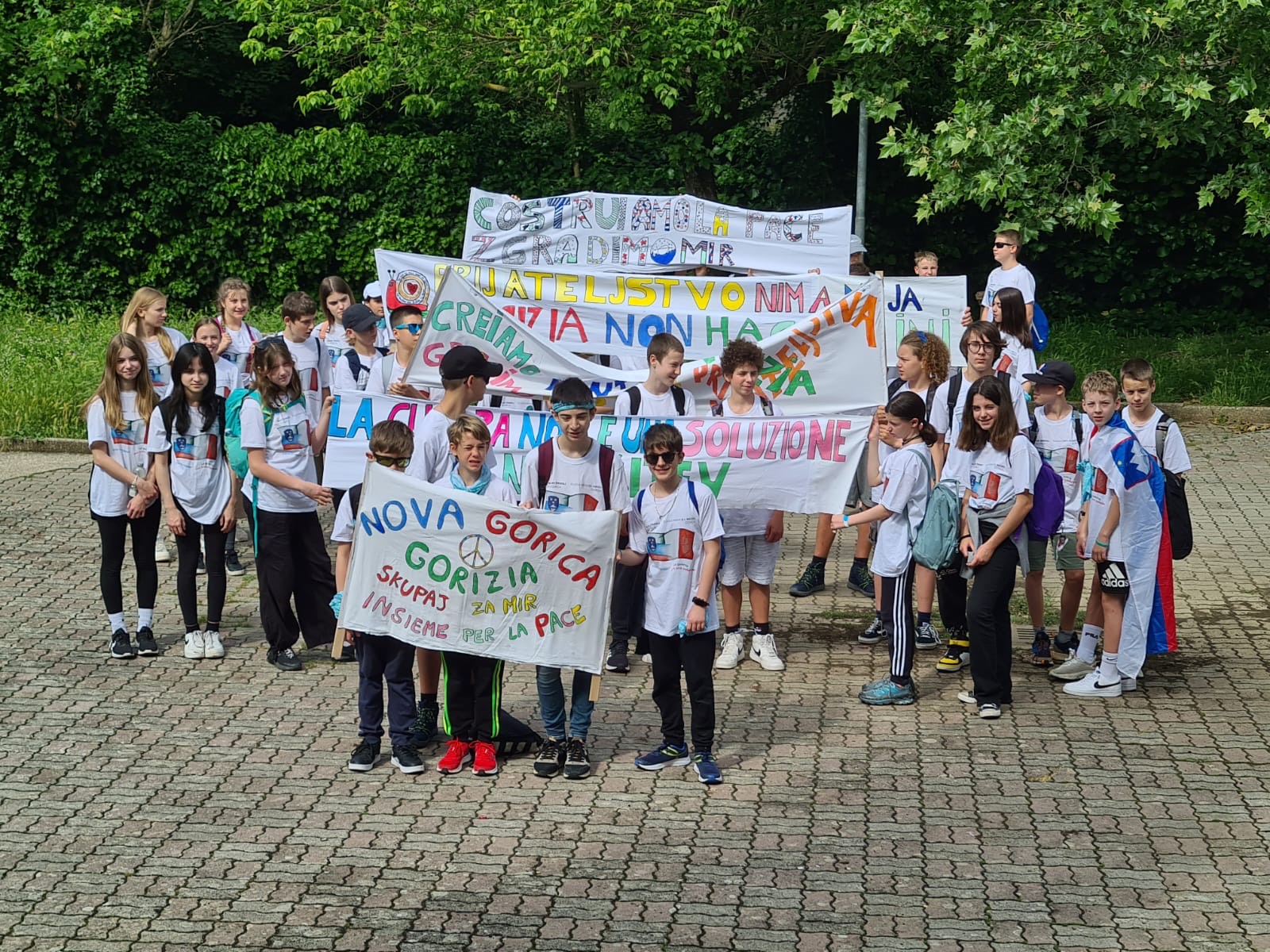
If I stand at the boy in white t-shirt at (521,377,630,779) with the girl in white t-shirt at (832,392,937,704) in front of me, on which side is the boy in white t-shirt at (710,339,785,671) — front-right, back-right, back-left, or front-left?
front-left

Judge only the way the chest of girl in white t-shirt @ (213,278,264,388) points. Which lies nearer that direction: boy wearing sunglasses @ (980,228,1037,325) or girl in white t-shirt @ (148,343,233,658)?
the girl in white t-shirt

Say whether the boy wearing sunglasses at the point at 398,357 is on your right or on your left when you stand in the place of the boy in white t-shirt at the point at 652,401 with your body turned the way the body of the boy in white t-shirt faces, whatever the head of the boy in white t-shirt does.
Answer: on your right

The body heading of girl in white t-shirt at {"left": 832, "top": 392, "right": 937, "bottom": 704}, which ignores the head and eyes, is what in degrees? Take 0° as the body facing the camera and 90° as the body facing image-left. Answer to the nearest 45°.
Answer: approximately 90°

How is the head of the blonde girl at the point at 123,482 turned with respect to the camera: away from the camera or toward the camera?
toward the camera

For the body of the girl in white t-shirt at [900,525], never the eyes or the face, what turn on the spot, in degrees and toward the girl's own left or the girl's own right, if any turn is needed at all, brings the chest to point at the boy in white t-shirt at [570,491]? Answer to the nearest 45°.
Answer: approximately 45° to the girl's own left

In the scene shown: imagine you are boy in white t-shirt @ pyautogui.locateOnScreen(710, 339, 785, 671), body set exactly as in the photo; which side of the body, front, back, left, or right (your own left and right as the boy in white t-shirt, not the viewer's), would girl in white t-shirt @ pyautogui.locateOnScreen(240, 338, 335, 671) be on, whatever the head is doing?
right

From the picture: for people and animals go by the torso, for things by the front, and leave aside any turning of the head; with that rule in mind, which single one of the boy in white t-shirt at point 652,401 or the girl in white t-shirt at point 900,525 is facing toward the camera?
the boy in white t-shirt

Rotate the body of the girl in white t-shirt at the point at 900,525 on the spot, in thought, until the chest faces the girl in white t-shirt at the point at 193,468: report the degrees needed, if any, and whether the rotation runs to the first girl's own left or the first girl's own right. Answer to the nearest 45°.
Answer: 0° — they already face them

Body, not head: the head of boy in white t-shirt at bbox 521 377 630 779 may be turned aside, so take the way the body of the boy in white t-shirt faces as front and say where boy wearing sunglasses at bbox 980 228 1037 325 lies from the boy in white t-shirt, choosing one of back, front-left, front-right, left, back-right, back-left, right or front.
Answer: back-left

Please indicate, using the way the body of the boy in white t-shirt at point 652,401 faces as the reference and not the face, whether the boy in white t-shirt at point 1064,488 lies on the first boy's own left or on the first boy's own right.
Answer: on the first boy's own left

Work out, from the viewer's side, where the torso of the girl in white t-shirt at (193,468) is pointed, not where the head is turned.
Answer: toward the camera

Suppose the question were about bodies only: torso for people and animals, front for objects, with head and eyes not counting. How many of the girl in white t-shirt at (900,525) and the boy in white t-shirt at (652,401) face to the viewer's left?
1

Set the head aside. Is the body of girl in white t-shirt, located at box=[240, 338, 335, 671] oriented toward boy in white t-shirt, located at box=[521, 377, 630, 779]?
yes

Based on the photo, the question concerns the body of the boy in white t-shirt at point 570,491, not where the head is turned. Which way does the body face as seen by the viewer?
toward the camera
